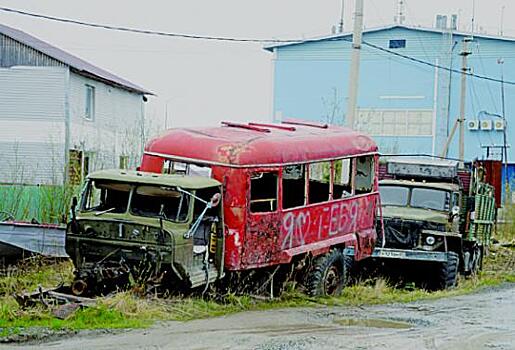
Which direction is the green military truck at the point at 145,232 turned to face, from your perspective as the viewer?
facing the viewer and to the left of the viewer

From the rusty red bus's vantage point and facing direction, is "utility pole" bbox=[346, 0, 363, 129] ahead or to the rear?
to the rear

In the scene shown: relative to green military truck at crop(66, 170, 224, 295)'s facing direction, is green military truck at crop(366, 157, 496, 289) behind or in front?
behind

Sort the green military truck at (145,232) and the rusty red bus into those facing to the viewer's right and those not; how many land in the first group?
0

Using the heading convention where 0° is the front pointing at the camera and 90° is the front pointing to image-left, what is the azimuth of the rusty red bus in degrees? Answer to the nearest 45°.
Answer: approximately 45°

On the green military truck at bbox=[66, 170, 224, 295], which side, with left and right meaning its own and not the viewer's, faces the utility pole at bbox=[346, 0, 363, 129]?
back

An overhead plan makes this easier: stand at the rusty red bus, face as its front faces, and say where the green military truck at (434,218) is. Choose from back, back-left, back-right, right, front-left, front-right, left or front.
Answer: back

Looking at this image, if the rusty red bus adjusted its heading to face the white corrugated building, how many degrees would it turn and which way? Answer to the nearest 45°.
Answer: approximately 90° to its right

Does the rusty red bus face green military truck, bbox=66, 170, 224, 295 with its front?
yes
